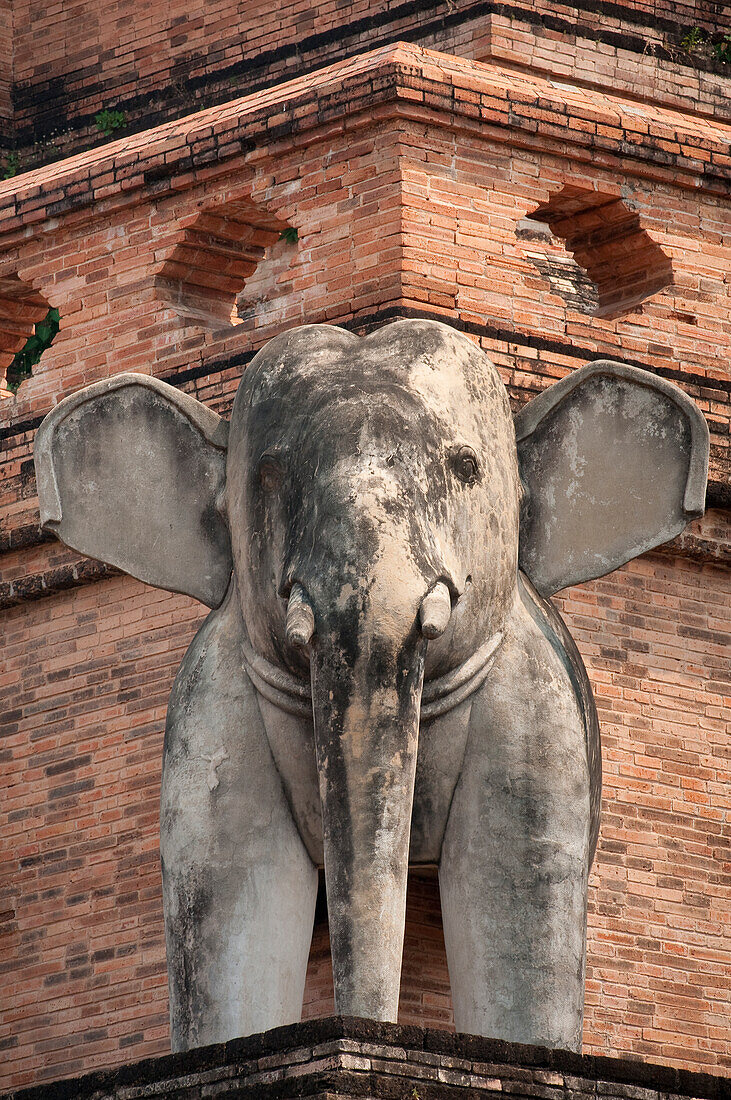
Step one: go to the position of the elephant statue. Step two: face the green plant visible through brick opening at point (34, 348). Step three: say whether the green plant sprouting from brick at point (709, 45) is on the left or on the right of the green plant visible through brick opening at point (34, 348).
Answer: right

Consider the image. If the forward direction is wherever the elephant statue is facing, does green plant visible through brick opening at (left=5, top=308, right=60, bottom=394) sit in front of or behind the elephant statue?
behind

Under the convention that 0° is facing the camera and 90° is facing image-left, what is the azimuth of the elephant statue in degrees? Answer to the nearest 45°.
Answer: approximately 0°

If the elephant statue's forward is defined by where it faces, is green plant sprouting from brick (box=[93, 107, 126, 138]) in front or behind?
behind
